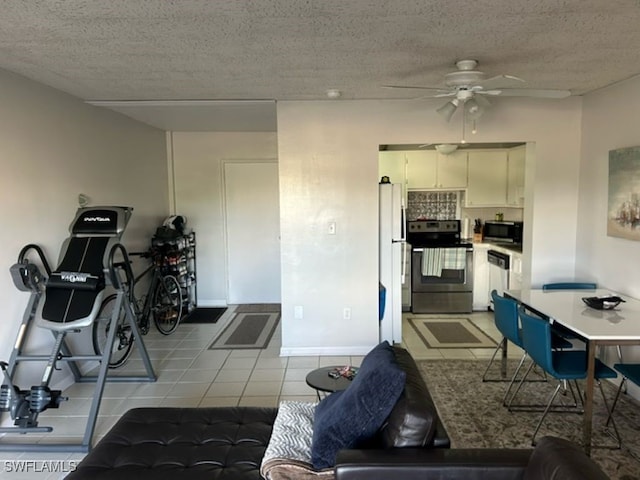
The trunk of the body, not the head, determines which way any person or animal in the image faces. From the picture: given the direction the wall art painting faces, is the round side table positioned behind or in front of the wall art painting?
in front

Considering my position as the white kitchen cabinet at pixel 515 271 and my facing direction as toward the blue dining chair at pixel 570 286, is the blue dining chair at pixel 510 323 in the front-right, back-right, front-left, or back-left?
front-right

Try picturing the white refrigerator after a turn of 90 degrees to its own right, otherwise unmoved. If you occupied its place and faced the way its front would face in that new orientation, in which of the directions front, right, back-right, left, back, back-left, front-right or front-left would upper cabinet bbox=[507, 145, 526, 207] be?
back-left

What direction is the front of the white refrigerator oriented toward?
to the viewer's right

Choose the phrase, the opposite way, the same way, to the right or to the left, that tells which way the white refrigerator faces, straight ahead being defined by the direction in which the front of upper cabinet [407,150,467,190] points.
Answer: to the left

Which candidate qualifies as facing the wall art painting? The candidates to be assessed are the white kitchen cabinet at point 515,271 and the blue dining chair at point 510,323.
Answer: the blue dining chair

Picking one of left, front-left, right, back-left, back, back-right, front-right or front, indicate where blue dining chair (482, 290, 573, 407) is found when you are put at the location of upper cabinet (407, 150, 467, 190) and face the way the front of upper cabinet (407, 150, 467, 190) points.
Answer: front

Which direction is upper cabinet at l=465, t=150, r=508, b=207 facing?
toward the camera

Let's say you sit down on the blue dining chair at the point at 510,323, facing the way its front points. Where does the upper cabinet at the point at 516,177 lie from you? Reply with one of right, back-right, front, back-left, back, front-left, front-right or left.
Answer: front-left

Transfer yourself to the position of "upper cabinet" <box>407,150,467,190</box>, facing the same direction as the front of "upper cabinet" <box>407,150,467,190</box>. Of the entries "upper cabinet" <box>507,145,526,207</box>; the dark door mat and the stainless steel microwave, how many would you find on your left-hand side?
2

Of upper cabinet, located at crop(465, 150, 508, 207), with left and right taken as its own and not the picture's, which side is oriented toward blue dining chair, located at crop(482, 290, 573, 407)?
front

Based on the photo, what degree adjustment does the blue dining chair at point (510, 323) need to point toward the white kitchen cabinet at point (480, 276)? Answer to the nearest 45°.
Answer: approximately 45° to its left

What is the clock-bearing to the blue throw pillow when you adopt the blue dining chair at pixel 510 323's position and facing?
The blue throw pillow is roughly at 5 o'clock from the blue dining chair.

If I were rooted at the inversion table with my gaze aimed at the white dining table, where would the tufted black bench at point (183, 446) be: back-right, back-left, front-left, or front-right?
front-right

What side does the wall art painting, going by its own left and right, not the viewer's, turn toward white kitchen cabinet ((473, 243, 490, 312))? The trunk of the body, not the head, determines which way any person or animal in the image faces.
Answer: right

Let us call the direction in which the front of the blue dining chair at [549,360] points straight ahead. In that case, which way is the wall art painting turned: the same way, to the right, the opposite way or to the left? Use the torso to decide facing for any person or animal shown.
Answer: the opposite way
